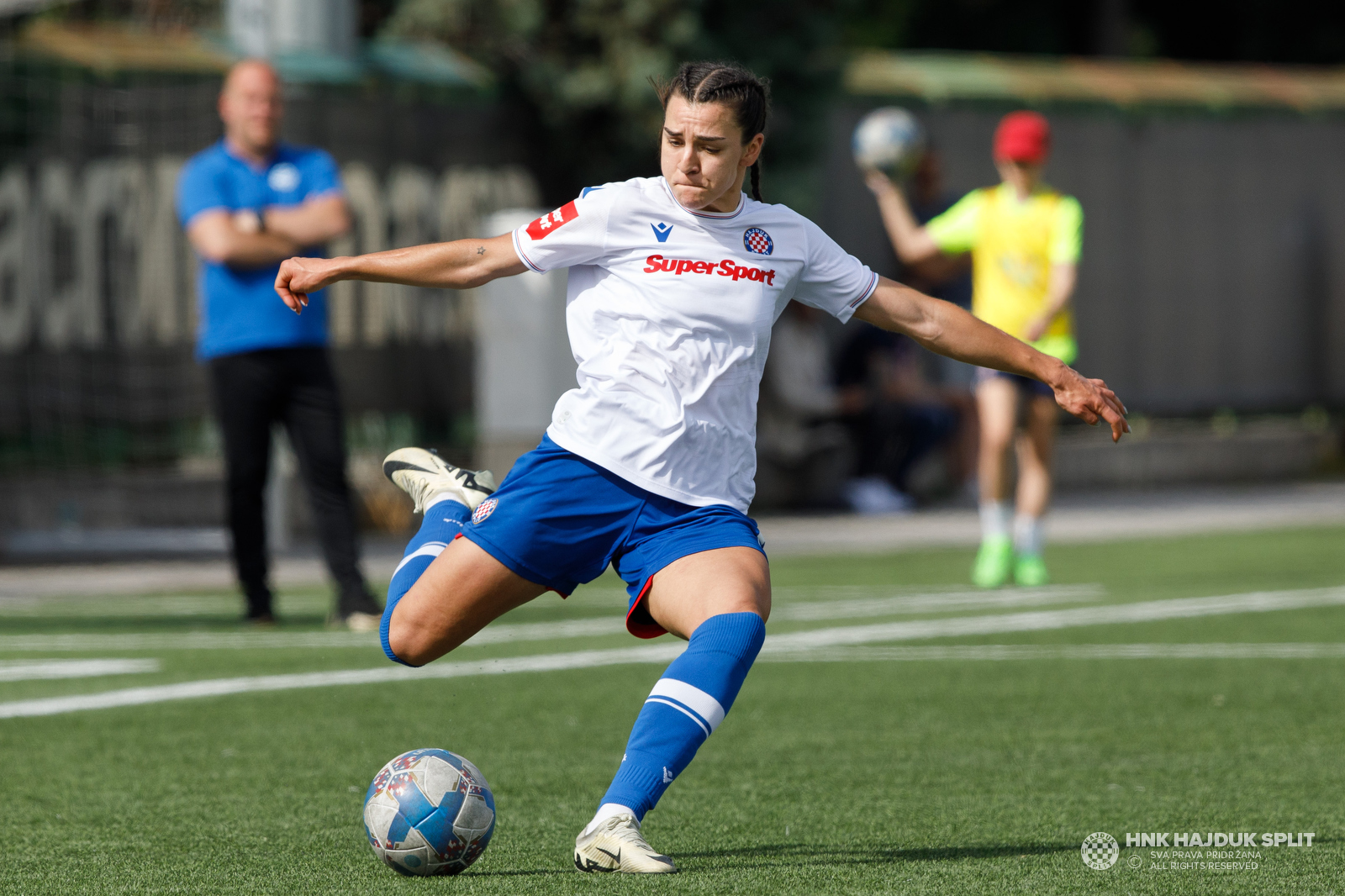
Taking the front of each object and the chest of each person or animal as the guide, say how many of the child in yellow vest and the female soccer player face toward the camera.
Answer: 2

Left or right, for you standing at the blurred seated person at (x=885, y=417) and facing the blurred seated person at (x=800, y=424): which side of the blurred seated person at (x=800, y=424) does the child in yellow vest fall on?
left

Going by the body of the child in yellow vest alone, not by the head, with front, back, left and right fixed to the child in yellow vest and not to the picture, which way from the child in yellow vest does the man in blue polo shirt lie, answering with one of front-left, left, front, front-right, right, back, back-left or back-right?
front-right

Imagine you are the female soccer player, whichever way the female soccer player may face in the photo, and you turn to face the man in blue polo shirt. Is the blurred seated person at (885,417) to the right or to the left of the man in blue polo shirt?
right

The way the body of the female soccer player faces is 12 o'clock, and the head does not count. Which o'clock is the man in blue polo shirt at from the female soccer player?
The man in blue polo shirt is roughly at 5 o'clock from the female soccer player.

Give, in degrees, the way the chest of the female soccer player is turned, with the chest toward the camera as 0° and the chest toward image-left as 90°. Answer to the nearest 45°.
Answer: approximately 0°

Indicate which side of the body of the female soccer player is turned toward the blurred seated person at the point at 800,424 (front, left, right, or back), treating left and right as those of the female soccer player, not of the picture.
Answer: back

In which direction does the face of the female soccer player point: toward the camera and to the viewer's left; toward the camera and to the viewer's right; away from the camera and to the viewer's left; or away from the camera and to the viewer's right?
toward the camera and to the viewer's left

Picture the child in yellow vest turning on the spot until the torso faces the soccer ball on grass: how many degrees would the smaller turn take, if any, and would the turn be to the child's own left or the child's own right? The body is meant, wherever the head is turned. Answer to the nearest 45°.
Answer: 0° — they already face it

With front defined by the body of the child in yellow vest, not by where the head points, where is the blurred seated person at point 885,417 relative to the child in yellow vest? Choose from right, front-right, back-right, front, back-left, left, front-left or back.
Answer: back

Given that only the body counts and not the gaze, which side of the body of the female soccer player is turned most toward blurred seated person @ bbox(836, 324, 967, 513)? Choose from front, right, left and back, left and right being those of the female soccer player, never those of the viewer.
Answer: back

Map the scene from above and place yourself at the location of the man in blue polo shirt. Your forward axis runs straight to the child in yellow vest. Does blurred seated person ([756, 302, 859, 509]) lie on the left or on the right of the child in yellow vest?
left
